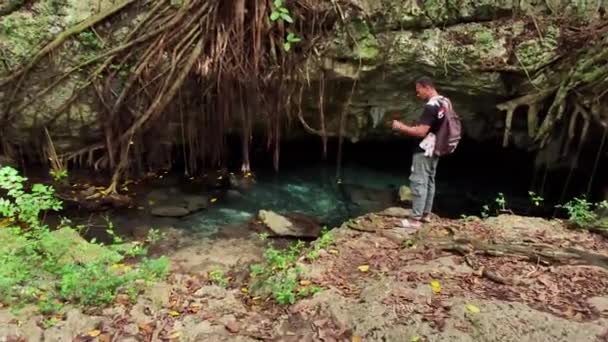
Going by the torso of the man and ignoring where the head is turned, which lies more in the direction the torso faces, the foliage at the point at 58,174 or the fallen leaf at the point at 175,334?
the foliage

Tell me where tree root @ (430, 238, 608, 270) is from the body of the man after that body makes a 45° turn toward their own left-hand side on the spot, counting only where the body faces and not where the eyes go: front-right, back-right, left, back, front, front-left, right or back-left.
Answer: left

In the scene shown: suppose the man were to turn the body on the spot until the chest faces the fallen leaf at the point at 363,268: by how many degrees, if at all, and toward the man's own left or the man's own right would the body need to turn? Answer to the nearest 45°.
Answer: approximately 90° to the man's own left

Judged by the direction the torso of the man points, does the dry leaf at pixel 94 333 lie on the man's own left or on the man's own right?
on the man's own left

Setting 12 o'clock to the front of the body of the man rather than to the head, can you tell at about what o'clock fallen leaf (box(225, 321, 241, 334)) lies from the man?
The fallen leaf is roughly at 10 o'clock from the man.

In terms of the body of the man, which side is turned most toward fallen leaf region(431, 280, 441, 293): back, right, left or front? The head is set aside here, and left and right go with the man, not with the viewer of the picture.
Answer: left

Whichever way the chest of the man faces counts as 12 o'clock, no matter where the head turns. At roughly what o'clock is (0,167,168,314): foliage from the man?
The foliage is roughly at 11 o'clock from the man.

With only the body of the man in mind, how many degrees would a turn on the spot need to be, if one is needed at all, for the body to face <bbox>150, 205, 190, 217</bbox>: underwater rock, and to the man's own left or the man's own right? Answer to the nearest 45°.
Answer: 0° — they already face it

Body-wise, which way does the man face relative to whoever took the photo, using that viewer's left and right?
facing to the left of the viewer

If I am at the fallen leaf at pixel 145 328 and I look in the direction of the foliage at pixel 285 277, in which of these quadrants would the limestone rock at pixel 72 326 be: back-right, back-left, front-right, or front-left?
back-left

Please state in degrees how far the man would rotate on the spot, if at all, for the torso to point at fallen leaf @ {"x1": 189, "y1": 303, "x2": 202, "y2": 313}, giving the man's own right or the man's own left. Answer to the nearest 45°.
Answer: approximately 45° to the man's own left

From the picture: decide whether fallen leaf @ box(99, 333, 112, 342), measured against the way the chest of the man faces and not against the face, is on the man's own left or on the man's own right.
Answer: on the man's own left
